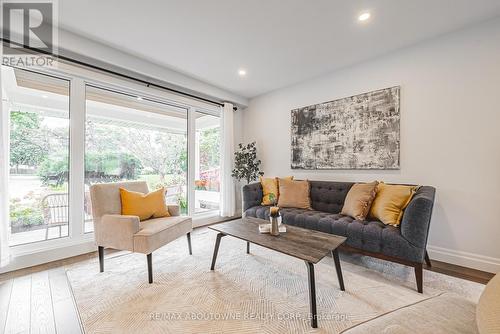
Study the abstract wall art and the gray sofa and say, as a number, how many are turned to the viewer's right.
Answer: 0

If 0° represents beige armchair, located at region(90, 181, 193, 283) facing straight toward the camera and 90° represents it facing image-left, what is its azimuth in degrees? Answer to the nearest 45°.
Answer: approximately 315°

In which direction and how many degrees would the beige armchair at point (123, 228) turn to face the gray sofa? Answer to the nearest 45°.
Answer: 0° — it already faces it

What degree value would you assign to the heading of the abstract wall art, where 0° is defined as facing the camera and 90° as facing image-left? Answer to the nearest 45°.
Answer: approximately 45°

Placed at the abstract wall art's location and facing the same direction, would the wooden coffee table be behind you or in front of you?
in front

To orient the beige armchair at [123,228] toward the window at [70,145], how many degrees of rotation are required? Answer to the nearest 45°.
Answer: approximately 180°

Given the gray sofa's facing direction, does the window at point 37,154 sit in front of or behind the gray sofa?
in front

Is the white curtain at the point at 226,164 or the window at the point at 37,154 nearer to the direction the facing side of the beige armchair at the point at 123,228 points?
the white curtain

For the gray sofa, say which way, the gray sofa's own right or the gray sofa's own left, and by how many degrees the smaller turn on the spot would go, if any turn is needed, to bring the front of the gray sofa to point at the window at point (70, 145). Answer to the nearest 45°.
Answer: approximately 45° to the gray sofa's own right

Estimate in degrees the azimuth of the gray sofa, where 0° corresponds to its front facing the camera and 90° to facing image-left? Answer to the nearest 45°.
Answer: approximately 45°

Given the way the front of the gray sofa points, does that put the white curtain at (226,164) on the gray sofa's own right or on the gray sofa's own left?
on the gray sofa's own right
